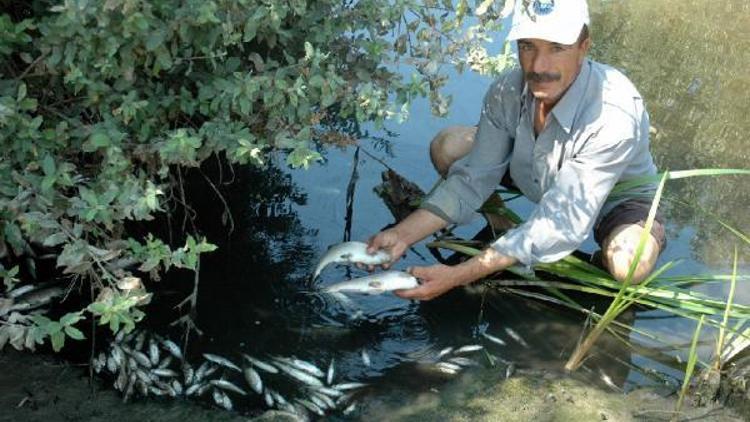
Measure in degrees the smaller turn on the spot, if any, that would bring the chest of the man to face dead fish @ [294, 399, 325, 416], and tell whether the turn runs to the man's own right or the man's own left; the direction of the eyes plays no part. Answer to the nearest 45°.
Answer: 0° — they already face it

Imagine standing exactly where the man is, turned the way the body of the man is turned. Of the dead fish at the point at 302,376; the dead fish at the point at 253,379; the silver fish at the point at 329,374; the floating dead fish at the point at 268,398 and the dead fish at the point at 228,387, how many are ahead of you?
5

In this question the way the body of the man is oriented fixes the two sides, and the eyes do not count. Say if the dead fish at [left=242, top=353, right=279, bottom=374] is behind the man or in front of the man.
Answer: in front

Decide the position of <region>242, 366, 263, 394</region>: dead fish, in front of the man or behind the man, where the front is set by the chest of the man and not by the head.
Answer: in front

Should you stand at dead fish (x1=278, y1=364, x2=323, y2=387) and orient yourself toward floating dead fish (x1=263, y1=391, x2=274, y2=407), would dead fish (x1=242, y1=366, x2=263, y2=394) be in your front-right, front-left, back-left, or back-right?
front-right

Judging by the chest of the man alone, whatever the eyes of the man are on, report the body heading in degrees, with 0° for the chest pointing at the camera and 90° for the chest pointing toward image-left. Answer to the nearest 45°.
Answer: approximately 45°

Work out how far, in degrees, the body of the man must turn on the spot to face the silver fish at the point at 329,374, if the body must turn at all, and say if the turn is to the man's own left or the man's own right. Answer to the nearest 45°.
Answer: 0° — they already face it

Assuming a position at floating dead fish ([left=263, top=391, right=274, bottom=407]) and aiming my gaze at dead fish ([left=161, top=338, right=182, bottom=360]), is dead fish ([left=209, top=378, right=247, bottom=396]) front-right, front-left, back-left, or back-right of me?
front-left

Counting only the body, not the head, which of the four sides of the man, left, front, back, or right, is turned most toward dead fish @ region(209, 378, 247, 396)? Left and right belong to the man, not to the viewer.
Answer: front

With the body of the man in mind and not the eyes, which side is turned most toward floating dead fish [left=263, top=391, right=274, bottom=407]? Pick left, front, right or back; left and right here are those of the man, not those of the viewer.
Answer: front

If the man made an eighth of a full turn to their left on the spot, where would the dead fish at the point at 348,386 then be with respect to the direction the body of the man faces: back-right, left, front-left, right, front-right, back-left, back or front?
front-right

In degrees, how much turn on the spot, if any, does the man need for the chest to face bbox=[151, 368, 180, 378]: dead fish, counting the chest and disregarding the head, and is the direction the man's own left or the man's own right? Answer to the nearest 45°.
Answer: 0° — they already face it
